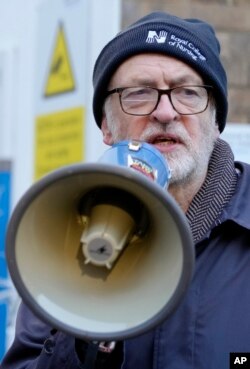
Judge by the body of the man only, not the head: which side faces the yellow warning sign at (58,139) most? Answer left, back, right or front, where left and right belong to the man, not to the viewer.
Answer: back

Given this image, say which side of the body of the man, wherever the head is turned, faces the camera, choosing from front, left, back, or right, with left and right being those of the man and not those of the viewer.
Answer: front

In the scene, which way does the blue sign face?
toward the camera

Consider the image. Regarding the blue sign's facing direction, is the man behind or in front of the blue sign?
in front

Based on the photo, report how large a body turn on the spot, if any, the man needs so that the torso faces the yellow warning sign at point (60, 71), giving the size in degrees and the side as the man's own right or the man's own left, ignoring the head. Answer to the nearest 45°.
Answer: approximately 180°

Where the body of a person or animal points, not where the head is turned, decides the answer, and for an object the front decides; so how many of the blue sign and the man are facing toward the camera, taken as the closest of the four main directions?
2
